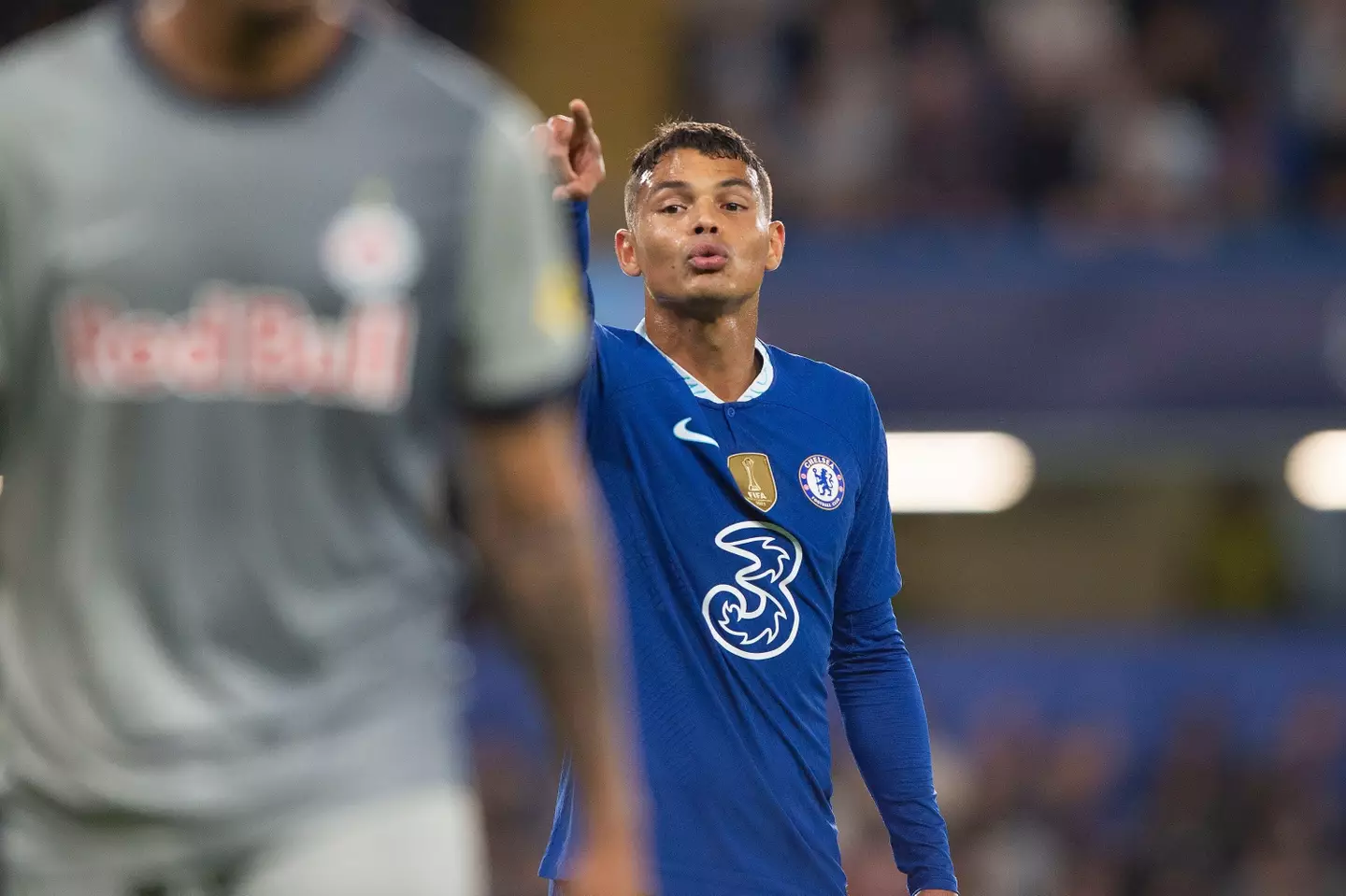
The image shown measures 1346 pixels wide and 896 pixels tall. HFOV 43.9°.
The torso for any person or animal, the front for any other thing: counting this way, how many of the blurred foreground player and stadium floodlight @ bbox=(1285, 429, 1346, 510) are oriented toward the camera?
2

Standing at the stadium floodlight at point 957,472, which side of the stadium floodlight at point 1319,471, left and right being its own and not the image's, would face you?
right

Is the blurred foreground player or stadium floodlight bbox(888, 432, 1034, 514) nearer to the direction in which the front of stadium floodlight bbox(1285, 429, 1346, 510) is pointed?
the blurred foreground player

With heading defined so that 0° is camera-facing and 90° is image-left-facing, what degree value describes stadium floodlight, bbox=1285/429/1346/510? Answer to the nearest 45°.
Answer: approximately 0°

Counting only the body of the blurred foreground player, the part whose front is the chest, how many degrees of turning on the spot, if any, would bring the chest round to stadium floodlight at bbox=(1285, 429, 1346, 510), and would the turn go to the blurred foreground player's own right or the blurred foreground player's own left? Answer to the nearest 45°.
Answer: approximately 135° to the blurred foreground player's own left
